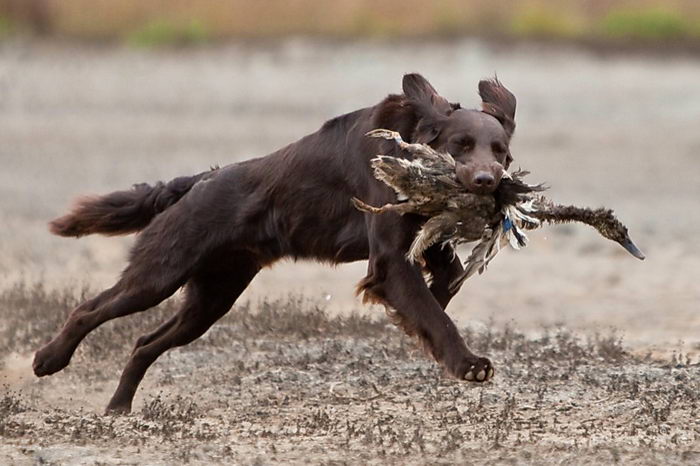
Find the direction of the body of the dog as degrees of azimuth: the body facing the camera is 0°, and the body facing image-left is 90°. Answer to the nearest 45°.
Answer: approximately 270°
